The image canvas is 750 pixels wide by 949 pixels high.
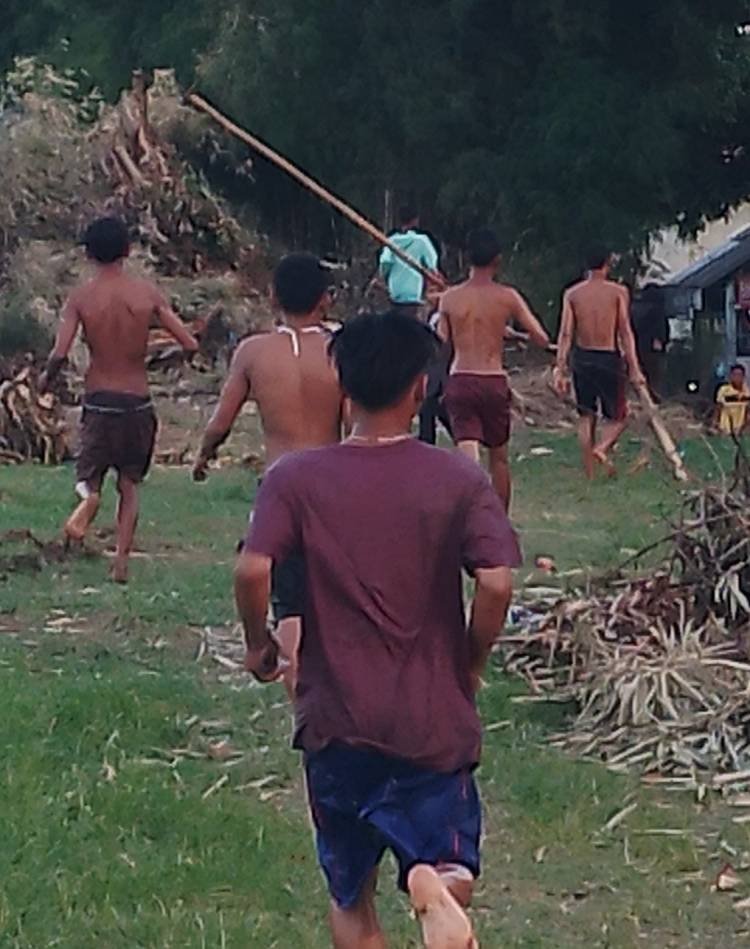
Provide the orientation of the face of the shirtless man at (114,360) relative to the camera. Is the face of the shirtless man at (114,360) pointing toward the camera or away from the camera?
away from the camera

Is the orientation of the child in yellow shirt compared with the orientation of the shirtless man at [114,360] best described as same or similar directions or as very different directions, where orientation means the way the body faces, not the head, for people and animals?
very different directions

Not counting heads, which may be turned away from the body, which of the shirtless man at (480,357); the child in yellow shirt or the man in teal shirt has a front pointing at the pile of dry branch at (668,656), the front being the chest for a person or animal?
the child in yellow shirt

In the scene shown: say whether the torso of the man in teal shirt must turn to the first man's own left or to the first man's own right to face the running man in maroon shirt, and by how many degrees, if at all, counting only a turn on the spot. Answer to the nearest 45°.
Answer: approximately 180°

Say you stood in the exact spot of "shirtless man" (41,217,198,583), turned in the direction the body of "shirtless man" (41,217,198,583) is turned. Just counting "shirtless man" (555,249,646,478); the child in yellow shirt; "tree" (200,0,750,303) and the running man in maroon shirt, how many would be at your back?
1

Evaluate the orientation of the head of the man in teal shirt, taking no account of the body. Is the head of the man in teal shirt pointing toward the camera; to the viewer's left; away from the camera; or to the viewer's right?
away from the camera

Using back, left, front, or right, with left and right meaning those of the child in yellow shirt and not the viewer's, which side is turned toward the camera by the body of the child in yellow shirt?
front

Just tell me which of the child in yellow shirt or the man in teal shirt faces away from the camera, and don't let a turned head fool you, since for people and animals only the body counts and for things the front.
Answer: the man in teal shirt

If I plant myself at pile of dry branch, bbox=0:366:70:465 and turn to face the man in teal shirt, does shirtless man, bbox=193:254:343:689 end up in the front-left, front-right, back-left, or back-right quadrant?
front-right

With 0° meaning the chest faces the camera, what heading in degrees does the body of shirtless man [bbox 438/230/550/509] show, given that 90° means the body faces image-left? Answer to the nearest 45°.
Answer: approximately 180°

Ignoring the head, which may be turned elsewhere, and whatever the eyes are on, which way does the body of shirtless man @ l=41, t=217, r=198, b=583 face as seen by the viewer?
away from the camera

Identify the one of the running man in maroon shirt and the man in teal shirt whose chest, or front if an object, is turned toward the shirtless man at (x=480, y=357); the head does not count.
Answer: the running man in maroon shirt

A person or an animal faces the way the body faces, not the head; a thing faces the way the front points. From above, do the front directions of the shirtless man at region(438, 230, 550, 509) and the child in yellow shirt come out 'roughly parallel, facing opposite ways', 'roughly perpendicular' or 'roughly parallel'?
roughly parallel, facing opposite ways

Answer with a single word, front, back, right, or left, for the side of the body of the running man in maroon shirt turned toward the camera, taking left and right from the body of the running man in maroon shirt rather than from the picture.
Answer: back

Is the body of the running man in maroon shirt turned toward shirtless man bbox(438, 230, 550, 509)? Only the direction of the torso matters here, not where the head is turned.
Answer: yes

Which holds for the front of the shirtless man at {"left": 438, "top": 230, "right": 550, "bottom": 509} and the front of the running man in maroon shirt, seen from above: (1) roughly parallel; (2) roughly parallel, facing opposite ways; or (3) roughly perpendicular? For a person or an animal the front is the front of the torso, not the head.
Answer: roughly parallel
